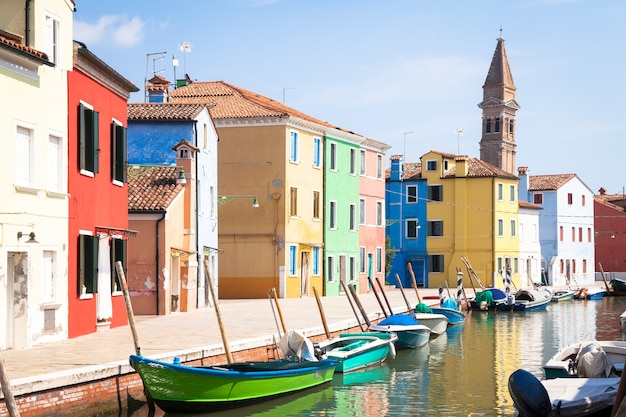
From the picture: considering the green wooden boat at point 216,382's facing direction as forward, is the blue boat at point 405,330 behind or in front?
behind

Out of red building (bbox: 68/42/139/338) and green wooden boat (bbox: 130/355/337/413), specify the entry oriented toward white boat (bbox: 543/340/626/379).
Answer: the red building

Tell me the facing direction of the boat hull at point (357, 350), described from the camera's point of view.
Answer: facing away from the viewer and to the right of the viewer

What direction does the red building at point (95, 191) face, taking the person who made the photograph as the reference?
facing the viewer and to the right of the viewer

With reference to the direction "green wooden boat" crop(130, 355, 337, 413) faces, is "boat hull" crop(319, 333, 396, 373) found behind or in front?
behind

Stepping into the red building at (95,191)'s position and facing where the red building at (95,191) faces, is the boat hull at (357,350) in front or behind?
in front

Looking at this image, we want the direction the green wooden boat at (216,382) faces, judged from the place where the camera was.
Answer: facing the viewer and to the left of the viewer
